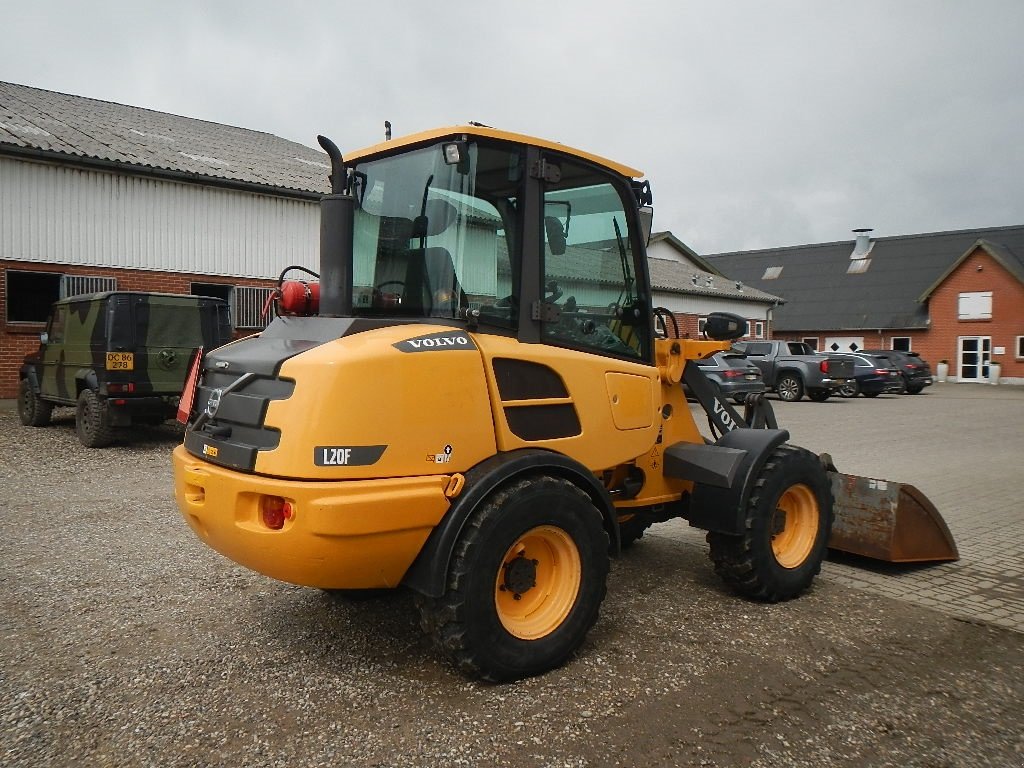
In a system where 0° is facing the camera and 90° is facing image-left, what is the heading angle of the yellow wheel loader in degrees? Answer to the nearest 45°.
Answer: approximately 225°

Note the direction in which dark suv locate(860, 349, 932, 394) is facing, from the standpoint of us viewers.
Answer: facing away from the viewer and to the left of the viewer

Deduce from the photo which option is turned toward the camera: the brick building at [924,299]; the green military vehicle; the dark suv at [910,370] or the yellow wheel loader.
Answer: the brick building

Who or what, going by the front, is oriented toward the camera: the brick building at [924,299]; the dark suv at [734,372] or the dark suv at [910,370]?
the brick building

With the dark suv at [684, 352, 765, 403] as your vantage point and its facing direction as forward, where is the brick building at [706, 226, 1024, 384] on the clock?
The brick building is roughly at 2 o'clock from the dark suv.

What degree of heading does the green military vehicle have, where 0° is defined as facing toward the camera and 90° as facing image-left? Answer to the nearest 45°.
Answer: approximately 135°

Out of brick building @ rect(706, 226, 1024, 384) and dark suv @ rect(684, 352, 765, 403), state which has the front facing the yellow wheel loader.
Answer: the brick building

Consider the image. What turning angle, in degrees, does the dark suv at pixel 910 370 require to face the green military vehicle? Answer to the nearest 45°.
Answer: approximately 90° to its left

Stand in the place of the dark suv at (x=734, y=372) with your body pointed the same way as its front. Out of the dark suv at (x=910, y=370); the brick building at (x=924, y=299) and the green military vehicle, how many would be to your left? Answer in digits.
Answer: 1

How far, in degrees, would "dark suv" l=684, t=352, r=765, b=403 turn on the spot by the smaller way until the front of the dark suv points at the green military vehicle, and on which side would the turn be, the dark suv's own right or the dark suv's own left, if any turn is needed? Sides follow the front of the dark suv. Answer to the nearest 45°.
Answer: approximately 90° to the dark suv's own left

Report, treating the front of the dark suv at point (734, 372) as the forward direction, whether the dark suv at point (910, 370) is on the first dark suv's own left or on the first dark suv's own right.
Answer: on the first dark suv's own right

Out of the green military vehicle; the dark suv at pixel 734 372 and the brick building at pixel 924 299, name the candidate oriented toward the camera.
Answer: the brick building

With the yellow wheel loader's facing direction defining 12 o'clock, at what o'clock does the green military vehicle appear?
The green military vehicle is roughly at 9 o'clock from the yellow wheel loader.

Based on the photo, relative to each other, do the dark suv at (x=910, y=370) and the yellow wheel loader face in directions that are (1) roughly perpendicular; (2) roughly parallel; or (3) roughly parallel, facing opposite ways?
roughly perpendicular
